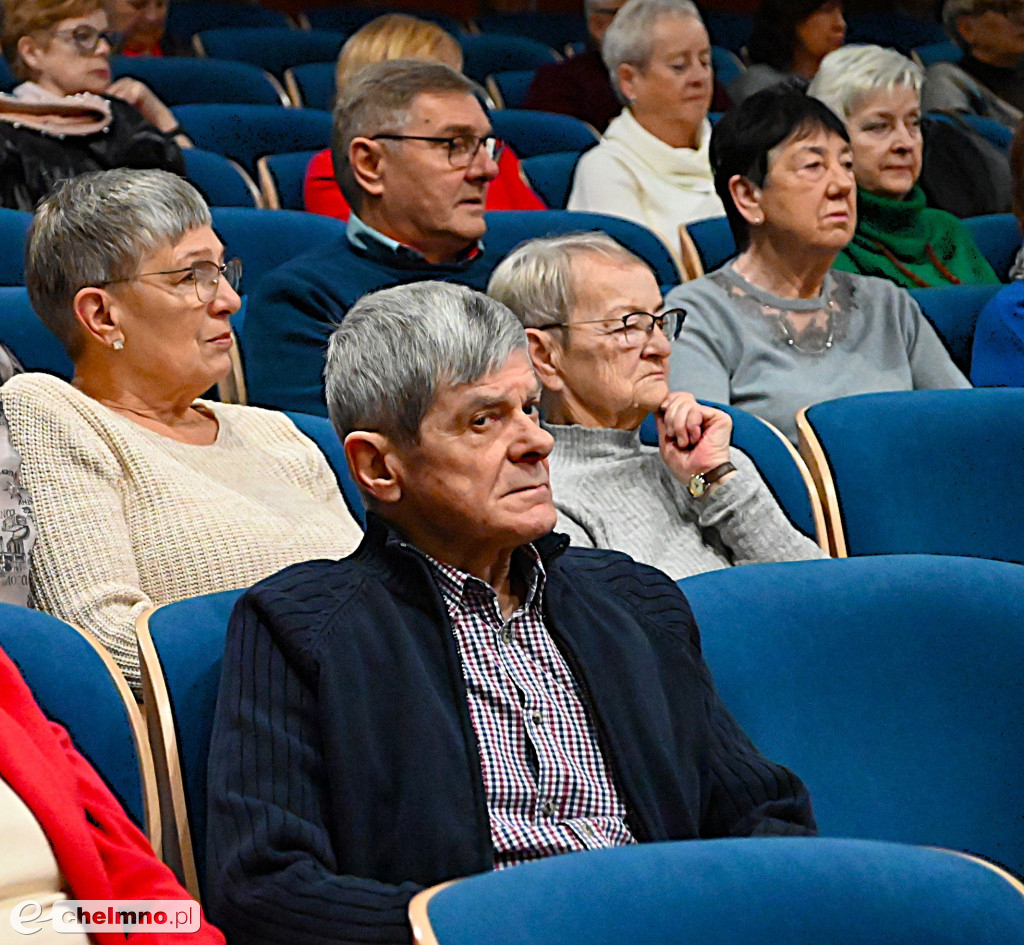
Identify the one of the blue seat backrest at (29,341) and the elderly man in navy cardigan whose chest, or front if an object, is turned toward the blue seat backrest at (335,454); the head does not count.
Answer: the blue seat backrest at (29,341)

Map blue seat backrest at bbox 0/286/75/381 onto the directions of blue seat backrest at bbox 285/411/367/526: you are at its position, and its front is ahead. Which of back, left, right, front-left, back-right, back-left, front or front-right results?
back

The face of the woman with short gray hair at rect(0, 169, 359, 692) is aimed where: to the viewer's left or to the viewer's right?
to the viewer's right

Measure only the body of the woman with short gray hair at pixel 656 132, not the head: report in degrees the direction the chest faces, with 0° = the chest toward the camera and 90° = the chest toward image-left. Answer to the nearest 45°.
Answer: approximately 315°

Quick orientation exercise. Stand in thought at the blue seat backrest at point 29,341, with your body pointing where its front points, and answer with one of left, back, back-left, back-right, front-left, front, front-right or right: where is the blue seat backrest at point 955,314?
front-left

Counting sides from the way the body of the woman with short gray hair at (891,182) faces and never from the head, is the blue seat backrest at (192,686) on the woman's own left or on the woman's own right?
on the woman's own right

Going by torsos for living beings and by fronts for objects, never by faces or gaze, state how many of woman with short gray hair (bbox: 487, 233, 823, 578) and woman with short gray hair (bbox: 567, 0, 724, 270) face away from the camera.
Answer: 0

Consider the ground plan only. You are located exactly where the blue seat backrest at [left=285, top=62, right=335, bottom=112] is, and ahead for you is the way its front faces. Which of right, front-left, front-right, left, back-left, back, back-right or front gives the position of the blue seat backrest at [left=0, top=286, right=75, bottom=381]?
front-right

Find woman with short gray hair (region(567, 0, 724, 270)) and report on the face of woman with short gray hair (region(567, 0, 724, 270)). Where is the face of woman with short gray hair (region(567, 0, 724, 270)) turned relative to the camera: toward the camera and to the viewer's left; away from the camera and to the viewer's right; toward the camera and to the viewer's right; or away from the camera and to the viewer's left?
toward the camera and to the viewer's right

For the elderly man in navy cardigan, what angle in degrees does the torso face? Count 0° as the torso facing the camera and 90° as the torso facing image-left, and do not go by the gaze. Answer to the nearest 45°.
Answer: approximately 315°

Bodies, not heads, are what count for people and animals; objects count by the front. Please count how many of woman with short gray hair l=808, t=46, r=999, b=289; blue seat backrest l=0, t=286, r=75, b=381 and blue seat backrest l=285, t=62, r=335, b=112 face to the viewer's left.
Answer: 0

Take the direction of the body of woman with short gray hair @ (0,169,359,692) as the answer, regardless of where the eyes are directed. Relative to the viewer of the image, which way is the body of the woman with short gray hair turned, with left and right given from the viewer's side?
facing the viewer and to the right of the viewer

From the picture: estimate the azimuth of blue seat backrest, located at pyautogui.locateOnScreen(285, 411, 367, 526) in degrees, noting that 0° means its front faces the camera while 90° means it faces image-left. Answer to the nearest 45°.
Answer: approximately 315°
